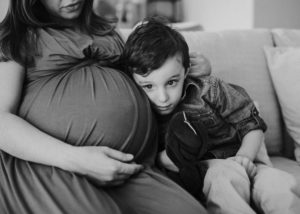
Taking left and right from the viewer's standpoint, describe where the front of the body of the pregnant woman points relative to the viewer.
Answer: facing the viewer and to the right of the viewer

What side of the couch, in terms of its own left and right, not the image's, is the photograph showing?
front
